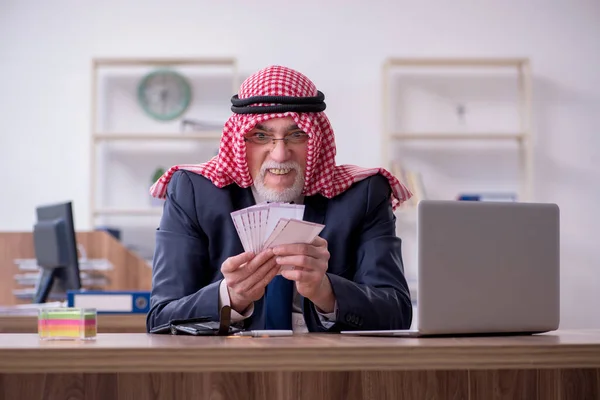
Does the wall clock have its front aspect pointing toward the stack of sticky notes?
yes

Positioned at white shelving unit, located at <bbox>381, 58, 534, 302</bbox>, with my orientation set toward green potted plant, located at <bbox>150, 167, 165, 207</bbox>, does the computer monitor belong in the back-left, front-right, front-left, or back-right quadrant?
front-left

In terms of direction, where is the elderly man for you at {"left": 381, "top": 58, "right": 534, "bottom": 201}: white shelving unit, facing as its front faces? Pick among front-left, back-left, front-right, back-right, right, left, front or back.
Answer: front

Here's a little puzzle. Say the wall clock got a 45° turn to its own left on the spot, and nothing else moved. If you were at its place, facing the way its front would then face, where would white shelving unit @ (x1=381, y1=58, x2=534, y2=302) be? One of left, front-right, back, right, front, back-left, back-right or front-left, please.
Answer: front-left

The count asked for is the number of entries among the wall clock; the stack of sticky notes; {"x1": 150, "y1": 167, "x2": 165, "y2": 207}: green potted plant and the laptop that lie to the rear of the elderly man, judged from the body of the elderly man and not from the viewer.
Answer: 2

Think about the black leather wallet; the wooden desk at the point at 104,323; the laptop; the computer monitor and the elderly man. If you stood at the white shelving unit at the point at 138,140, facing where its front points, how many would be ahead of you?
5

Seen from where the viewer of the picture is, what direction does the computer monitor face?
facing away from the viewer and to the right of the viewer

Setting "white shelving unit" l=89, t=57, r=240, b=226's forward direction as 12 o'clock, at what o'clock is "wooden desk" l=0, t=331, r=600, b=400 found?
The wooden desk is roughly at 12 o'clock from the white shelving unit.

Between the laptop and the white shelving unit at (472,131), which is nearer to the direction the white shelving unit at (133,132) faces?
the laptop

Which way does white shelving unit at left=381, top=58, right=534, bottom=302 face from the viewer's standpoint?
toward the camera

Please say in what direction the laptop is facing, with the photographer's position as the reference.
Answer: facing away from the viewer and to the left of the viewer

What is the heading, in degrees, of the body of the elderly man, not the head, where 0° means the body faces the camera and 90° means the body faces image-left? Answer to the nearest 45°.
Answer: approximately 0°

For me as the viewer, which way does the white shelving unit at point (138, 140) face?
facing the viewer

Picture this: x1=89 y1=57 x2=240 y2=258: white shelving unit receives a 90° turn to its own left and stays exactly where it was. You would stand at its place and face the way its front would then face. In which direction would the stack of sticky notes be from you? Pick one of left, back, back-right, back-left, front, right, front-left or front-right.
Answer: right
